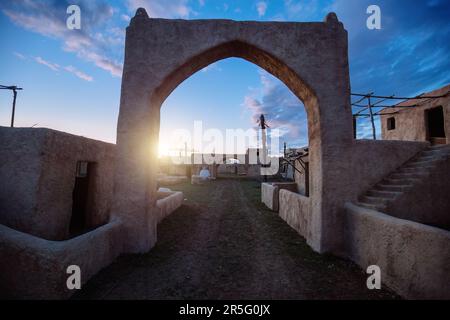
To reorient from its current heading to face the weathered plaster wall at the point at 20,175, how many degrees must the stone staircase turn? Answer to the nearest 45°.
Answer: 0° — it already faces it

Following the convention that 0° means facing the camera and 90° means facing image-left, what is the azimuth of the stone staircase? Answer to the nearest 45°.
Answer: approximately 45°

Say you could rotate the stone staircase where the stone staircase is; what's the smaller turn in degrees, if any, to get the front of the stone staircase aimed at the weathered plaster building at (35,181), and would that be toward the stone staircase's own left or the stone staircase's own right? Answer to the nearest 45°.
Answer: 0° — it already faces it

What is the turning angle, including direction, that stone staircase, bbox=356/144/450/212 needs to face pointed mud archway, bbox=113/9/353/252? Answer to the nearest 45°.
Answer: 0° — it already faces it

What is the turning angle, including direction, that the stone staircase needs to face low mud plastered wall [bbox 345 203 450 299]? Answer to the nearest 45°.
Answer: approximately 45° to its left
